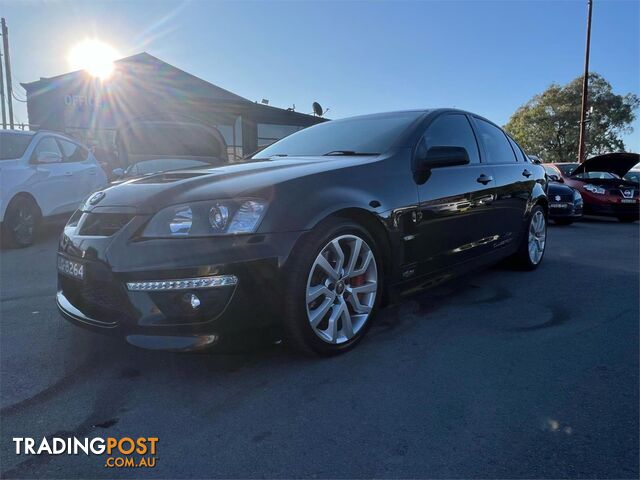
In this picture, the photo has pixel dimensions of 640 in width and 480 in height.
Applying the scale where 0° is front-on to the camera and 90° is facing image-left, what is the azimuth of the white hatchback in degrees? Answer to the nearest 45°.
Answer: approximately 45°

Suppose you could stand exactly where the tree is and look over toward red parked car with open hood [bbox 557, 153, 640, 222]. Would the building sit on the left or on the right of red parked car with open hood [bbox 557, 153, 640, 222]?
right

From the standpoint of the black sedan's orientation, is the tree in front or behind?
behind

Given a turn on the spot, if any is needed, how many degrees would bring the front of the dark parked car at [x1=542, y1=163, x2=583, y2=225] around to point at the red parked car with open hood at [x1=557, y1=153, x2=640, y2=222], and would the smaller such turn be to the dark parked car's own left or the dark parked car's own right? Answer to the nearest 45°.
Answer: approximately 90° to the dark parked car's own left

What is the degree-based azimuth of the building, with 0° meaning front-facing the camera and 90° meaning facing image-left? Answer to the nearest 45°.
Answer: approximately 0°

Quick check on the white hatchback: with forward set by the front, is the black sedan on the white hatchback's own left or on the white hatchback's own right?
on the white hatchback's own left
